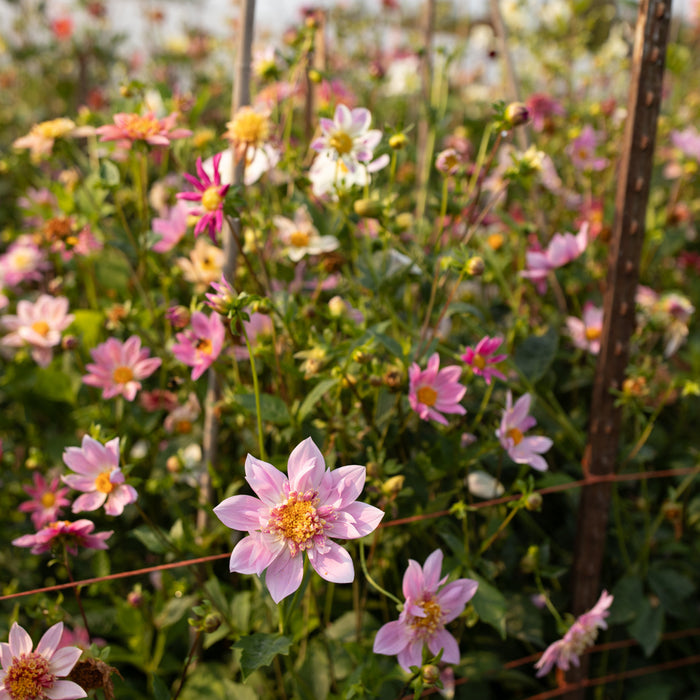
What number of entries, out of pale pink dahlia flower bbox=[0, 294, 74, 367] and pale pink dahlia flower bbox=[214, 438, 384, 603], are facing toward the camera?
2

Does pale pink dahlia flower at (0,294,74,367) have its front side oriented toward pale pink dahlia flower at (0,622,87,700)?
yes

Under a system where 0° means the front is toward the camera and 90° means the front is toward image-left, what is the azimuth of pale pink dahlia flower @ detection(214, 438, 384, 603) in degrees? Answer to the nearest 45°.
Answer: approximately 0°

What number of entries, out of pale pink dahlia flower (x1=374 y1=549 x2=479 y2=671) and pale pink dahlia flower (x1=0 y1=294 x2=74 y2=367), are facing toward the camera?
2

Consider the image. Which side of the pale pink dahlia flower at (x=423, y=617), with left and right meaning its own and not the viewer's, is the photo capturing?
front

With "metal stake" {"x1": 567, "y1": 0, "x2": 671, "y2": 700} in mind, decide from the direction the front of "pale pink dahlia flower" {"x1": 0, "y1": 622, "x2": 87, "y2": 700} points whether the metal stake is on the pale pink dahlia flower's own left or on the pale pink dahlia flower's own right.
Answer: on the pale pink dahlia flower's own left
